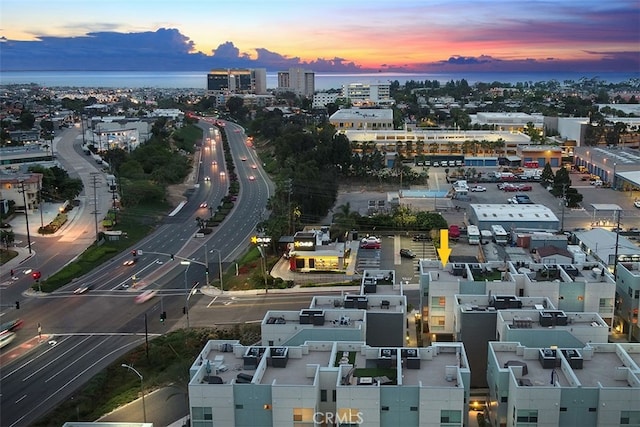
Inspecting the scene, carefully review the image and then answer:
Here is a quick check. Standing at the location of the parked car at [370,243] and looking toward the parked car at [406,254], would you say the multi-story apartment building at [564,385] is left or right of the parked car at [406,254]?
right

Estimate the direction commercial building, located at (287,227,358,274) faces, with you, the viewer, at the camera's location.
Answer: facing the viewer

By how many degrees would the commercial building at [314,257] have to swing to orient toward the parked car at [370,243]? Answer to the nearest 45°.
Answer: approximately 135° to its left

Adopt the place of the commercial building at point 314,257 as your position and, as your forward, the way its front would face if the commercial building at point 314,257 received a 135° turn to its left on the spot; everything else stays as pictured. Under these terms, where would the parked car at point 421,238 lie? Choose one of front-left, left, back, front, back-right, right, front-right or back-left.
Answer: front

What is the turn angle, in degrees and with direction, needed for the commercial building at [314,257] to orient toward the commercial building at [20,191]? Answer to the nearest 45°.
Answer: approximately 135° to its right

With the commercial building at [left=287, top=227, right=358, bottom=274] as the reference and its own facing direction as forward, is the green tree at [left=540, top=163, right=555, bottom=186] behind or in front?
behind

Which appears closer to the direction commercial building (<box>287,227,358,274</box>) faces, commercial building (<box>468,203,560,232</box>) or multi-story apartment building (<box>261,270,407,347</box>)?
the multi-story apartment building

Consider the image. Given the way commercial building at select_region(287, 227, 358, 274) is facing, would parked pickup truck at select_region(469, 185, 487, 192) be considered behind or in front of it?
behind

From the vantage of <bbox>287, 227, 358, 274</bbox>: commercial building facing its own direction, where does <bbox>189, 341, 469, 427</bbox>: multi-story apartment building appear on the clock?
The multi-story apartment building is roughly at 12 o'clock from the commercial building.

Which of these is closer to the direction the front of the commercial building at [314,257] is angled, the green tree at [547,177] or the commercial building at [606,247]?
the commercial building

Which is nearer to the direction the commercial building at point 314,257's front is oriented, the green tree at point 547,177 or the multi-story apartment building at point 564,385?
the multi-story apartment building

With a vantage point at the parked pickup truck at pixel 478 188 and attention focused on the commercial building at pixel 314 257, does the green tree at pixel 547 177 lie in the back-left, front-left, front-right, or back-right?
back-left

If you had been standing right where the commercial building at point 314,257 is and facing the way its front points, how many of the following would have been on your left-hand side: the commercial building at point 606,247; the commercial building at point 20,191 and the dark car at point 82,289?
1

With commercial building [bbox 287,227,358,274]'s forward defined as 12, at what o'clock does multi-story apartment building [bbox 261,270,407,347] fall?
The multi-story apartment building is roughly at 12 o'clock from the commercial building.

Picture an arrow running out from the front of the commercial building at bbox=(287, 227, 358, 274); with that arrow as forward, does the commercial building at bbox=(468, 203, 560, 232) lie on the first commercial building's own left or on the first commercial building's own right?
on the first commercial building's own left
